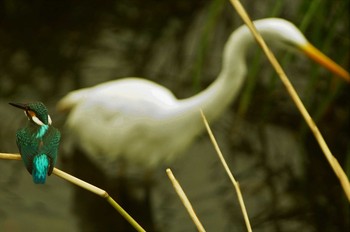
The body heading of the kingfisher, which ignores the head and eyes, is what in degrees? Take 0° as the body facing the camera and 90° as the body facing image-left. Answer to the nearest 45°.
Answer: approximately 180°
